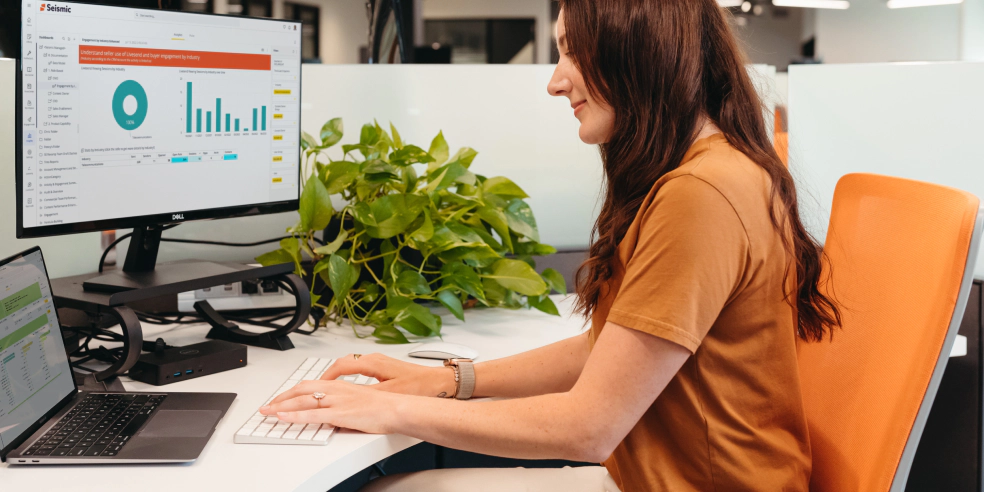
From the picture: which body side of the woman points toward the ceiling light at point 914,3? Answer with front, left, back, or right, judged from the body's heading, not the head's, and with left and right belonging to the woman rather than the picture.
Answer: right

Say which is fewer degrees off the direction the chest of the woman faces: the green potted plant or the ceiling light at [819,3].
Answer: the green potted plant

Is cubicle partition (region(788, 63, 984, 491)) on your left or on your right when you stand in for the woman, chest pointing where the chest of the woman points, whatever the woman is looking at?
on your right

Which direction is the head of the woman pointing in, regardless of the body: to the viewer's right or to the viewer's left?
to the viewer's left

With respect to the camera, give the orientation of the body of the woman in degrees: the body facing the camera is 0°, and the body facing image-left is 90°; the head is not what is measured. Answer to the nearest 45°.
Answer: approximately 90°

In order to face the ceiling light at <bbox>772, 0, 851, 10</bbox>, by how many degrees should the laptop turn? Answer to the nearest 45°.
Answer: approximately 45° to its left

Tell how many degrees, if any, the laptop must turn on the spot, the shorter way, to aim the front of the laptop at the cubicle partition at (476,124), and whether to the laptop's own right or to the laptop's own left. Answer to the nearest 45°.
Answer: approximately 45° to the laptop's own left

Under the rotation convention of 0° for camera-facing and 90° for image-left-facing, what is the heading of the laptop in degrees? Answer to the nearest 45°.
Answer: approximately 270°

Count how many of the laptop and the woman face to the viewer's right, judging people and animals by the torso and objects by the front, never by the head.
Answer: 1
